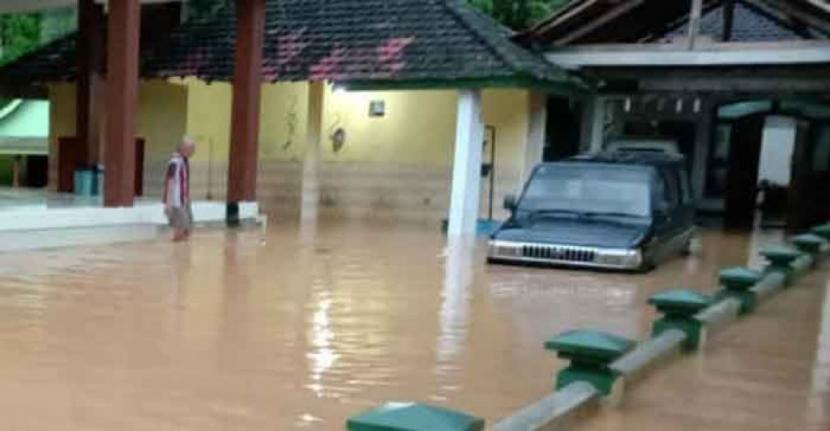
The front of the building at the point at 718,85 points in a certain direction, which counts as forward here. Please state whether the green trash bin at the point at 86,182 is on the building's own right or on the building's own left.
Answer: on the building's own right

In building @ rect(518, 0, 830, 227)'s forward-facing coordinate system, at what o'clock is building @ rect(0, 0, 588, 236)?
building @ rect(0, 0, 588, 236) is roughly at 2 o'clock from building @ rect(518, 0, 830, 227).

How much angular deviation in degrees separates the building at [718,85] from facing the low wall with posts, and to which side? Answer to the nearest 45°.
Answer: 0° — it already faces it

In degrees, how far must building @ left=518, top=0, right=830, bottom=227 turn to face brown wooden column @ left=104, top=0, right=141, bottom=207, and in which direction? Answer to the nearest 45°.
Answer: approximately 45° to its right

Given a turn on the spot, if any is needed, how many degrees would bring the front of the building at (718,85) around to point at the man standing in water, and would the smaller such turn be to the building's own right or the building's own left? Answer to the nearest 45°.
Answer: approximately 45° to the building's own right
